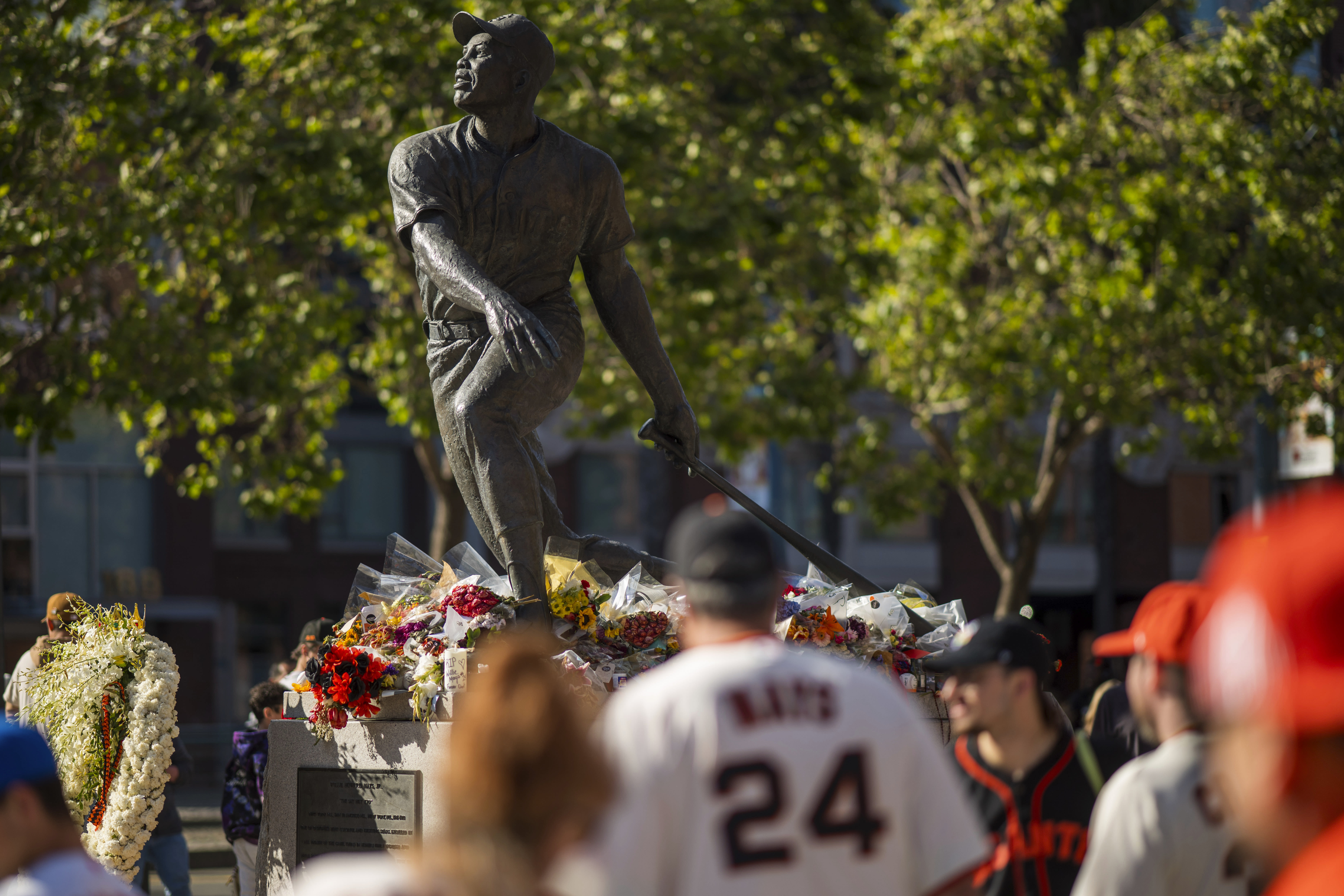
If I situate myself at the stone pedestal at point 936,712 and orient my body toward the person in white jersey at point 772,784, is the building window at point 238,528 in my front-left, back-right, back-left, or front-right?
back-right

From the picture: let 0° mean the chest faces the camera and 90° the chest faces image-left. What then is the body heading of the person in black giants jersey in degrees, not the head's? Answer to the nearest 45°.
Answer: approximately 45°

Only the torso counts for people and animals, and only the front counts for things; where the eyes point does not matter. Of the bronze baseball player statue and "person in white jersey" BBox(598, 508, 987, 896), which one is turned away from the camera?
the person in white jersey

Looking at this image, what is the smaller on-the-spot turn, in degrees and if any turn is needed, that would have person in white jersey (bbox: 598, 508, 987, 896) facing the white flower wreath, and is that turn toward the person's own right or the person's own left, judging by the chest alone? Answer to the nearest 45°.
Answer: approximately 45° to the person's own left

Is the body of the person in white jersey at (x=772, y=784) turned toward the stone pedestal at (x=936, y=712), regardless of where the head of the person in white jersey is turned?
yes

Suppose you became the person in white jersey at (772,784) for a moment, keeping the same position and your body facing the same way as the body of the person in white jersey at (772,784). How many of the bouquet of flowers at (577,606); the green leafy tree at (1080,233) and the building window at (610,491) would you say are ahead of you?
3

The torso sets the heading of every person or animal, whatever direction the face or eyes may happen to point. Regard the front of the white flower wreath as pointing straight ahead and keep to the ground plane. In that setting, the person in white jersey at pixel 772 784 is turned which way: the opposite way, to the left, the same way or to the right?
the opposite way

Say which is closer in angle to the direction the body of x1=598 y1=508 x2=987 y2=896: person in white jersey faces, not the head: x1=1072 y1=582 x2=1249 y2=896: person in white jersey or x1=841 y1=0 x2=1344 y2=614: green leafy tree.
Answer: the green leafy tree

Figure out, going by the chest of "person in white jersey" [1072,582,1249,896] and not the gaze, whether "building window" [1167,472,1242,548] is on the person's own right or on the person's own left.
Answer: on the person's own right

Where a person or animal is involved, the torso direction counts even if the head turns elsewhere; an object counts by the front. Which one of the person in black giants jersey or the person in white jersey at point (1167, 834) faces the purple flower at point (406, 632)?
the person in white jersey

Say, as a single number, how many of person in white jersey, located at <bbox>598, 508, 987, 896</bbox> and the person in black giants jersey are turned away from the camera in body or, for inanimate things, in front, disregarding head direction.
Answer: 1

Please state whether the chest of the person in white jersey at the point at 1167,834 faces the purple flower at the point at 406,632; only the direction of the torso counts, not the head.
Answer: yes

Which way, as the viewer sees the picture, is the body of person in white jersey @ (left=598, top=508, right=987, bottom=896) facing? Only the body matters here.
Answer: away from the camera

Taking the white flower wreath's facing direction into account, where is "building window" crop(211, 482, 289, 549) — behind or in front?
behind

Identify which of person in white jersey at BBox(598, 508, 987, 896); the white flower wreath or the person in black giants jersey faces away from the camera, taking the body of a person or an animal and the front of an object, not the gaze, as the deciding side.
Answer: the person in white jersey

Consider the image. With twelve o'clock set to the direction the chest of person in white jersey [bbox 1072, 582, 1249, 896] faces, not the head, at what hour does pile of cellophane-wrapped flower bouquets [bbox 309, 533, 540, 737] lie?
The pile of cellophane-wrapped flower bouquets is roughly at 12 o'clock from the person in white jersey.

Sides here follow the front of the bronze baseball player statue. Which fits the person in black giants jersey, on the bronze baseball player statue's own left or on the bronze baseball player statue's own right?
on the bronze baseball player statue's own left
